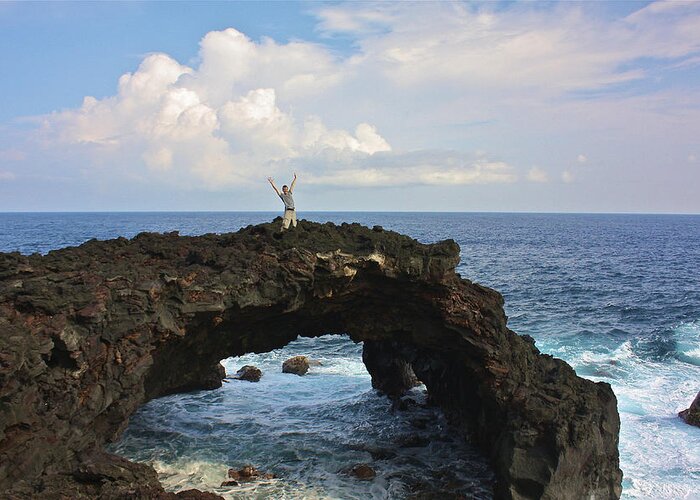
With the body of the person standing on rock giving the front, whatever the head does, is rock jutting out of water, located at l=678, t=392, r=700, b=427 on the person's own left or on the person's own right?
on the person's own left

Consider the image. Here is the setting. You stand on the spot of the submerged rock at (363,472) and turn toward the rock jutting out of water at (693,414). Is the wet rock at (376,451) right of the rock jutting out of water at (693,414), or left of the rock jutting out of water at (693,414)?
left

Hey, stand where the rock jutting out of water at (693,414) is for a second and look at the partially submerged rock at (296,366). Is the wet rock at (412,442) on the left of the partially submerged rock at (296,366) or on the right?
left

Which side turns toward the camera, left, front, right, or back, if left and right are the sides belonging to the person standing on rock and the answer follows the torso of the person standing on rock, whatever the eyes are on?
front
